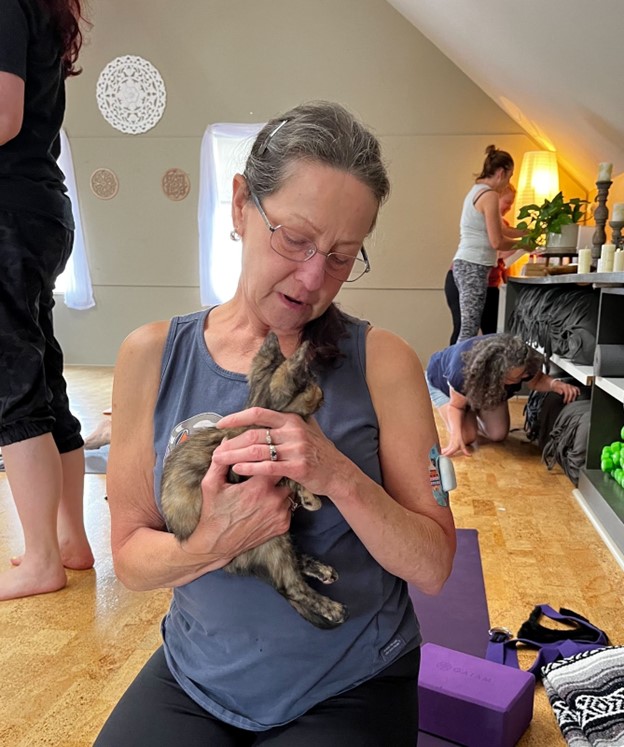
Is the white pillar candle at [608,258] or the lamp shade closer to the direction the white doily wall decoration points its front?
the white pillar candle

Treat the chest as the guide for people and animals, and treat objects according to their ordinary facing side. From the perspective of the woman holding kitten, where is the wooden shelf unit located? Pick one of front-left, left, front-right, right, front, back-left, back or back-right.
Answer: back-left
